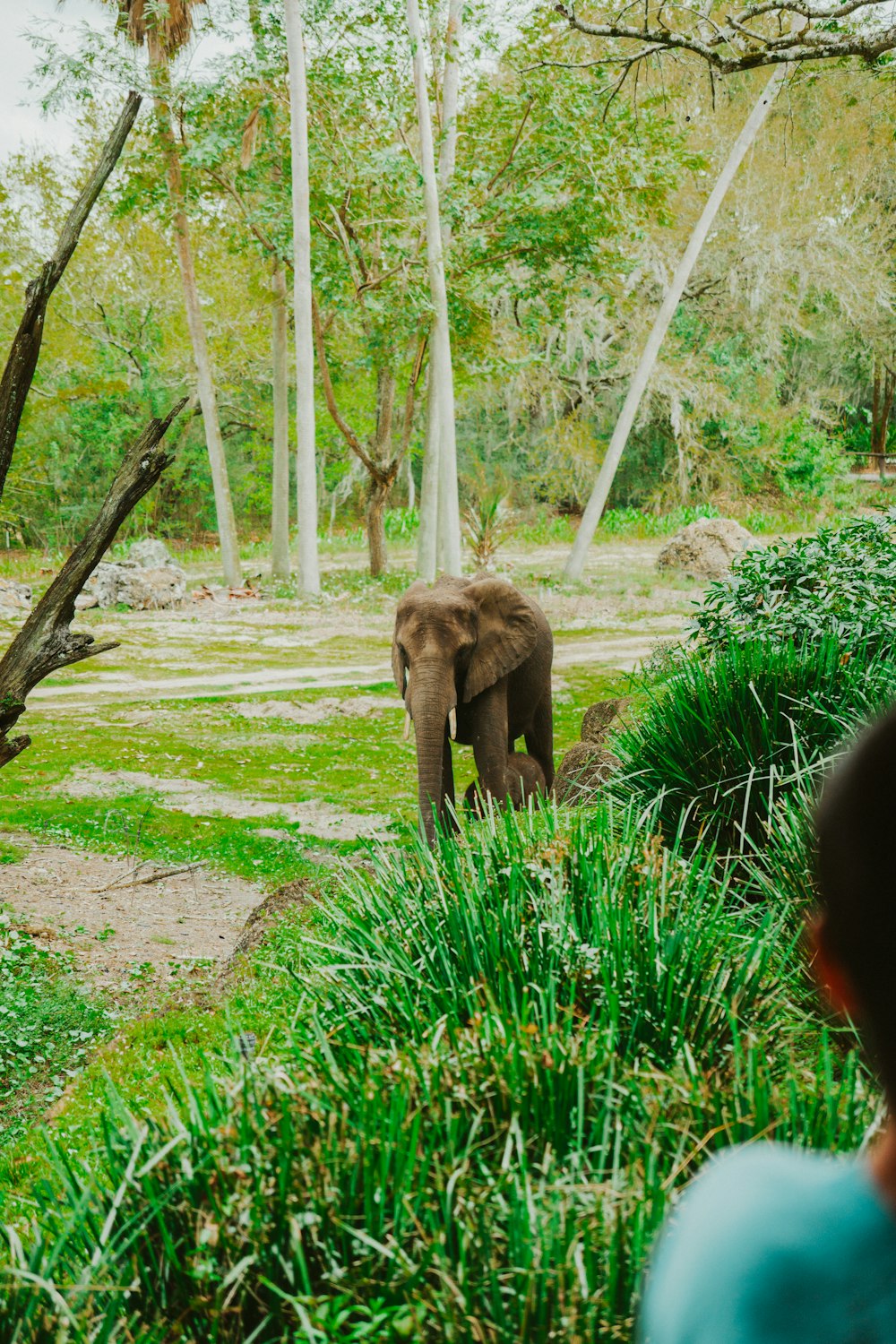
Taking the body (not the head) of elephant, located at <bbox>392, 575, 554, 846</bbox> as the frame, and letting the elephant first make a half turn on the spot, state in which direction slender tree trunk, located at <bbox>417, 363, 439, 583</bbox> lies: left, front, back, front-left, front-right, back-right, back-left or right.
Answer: front-left

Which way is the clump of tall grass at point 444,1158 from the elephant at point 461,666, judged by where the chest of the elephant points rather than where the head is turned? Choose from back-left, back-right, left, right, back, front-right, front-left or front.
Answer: front-left

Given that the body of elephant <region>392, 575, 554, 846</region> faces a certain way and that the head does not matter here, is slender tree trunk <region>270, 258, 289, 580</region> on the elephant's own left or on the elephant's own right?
on the elephant's own right

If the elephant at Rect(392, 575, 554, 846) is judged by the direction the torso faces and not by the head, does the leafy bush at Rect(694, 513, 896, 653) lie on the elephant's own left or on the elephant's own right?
on the elephant's own left

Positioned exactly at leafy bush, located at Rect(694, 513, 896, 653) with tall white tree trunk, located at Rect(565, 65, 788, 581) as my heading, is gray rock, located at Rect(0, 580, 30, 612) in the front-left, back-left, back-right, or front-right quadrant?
front-left

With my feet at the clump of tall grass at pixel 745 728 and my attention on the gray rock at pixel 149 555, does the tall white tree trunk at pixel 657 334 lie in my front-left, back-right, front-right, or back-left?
front-right

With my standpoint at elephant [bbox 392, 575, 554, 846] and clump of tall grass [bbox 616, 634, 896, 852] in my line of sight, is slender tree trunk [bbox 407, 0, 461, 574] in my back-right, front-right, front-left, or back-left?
back-left

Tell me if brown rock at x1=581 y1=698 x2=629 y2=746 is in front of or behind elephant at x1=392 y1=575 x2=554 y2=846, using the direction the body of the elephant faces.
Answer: behind

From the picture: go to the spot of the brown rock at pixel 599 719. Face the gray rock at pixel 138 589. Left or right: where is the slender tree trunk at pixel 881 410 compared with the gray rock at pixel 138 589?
right

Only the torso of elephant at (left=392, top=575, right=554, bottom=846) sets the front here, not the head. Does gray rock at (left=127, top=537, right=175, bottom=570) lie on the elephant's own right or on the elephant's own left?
on the elephant's own right

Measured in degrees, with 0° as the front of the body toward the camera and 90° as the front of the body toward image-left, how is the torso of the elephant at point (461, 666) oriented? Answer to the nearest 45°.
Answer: approximately 45°

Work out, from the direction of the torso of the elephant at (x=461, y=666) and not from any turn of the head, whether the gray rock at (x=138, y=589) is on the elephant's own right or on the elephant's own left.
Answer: on the elephant's own right

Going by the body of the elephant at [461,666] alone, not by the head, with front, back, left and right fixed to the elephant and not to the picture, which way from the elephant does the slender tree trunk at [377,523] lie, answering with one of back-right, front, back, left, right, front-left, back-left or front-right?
back-right

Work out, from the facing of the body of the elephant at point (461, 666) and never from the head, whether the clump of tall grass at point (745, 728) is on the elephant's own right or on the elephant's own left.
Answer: on the elephant's own left

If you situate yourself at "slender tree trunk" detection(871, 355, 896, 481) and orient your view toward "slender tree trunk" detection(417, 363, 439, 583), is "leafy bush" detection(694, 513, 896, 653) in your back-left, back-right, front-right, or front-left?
front-left
